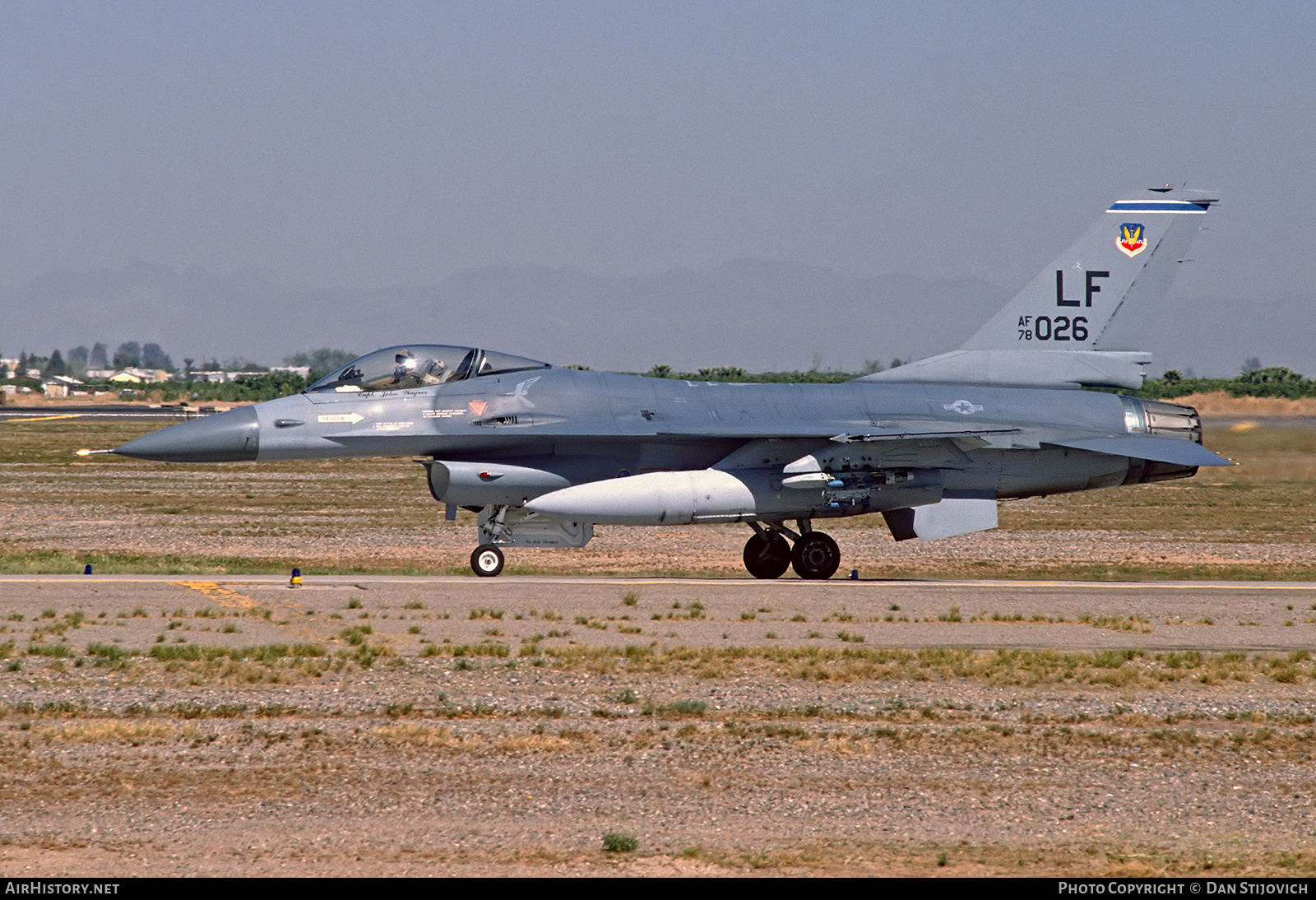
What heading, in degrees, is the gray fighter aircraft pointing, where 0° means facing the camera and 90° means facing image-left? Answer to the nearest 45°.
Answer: approximately 90°
